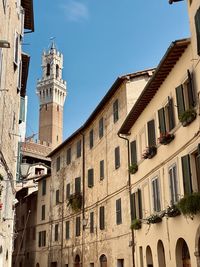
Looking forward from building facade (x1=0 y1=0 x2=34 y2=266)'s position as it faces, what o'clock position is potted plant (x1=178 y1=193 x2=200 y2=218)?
The potted plant is roughly at 1 o'clock from the building facade.

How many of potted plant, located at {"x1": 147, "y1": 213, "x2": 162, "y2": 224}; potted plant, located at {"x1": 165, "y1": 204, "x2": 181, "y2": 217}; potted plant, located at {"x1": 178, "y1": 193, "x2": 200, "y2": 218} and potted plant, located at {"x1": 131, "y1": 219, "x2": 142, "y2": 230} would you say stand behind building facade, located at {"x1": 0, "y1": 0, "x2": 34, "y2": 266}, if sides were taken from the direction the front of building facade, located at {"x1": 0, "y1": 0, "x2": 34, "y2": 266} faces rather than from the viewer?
0

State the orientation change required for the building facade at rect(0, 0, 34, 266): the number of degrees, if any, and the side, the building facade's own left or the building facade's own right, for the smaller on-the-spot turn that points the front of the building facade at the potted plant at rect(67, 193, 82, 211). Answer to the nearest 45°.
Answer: approximately 90° to the building facade's own left

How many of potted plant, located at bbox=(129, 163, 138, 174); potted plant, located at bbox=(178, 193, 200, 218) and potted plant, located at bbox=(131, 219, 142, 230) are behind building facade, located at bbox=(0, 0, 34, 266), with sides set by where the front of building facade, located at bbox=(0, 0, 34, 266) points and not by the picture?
0

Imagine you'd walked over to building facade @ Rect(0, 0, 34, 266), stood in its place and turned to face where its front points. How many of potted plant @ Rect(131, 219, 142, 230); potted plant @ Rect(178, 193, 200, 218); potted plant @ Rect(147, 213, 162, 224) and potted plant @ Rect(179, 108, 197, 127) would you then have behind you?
0

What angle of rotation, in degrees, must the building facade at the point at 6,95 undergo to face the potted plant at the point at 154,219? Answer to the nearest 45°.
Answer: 0° — it already faces it

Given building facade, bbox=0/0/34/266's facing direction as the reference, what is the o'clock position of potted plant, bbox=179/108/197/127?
The potted plant is roughly at 1 o'clock from the building facade.

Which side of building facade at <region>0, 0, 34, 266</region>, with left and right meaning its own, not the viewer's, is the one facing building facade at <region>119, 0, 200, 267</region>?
front

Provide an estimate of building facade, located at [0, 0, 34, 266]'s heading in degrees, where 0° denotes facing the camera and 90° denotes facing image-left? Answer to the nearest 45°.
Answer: approximately 270°

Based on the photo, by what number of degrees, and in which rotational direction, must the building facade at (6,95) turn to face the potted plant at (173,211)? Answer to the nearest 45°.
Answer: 0° — it already faces it

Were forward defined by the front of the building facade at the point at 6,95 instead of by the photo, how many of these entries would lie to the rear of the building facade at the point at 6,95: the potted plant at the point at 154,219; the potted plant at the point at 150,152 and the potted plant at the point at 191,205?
0

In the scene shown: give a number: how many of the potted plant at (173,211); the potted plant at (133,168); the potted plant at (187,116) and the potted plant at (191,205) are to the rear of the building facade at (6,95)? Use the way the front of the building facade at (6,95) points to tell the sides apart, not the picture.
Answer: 0

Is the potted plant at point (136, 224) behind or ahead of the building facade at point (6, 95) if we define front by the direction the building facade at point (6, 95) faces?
ahead

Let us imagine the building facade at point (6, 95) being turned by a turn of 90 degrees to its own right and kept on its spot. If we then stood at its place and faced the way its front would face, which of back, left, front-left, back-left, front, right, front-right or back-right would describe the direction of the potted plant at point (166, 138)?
left
